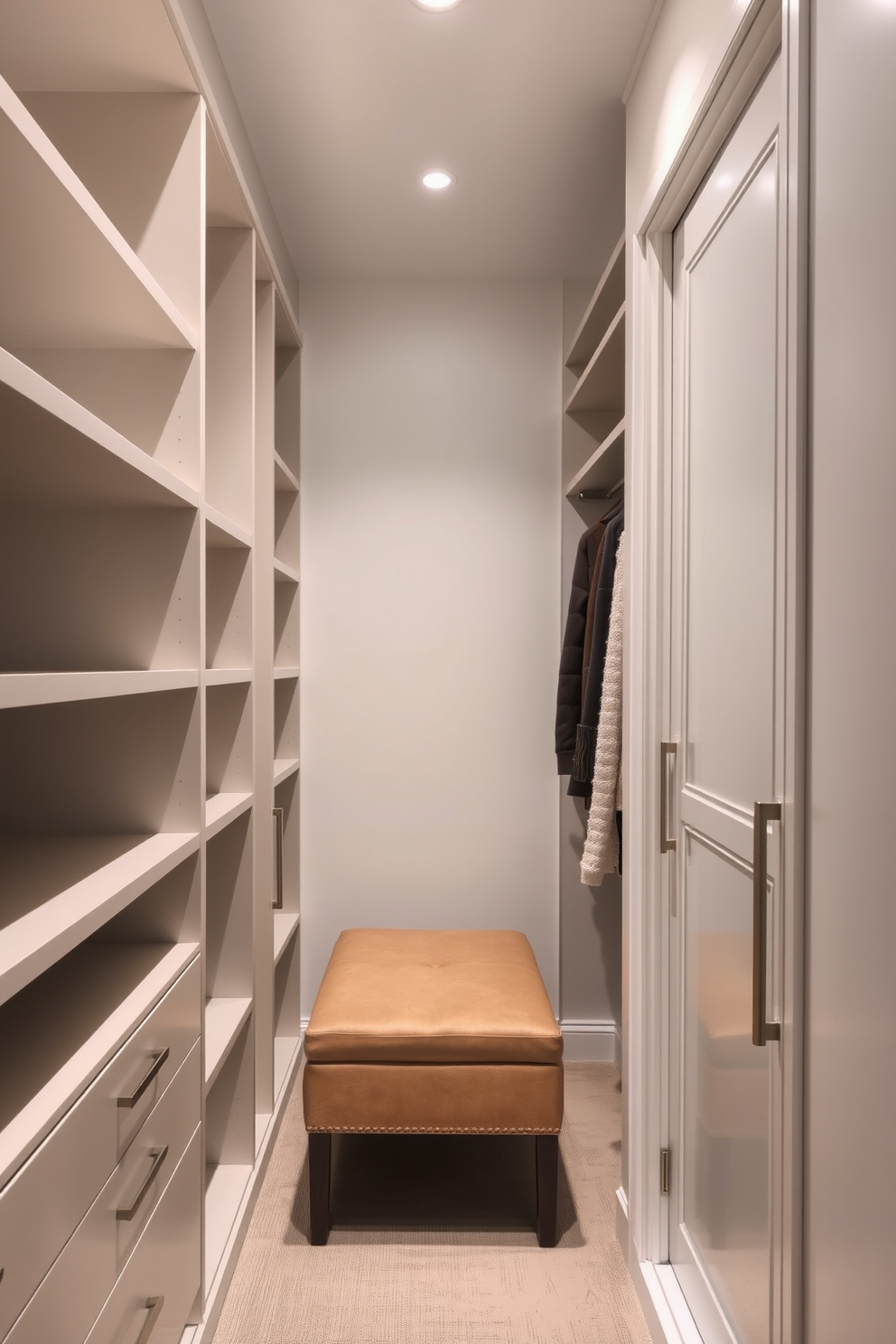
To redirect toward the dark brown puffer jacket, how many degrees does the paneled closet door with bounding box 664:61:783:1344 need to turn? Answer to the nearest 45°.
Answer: approximately 90° to its right

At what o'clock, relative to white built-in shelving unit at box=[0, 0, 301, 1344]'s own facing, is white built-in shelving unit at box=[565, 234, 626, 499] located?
white built-in shelving unit at box=[565, 234, 626, 499] is roughly at 11 o'clock from white built-in shelving unit at box=[0, 0, 301, 1344].

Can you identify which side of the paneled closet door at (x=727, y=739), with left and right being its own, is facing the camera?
left

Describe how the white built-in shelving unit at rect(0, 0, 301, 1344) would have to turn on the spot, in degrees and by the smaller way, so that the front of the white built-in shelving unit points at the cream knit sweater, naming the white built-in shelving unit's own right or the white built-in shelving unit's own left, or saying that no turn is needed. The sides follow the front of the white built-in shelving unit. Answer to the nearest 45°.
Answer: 0° — it already faces it

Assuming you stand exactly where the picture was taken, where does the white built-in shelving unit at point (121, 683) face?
facing to the right of the viewer

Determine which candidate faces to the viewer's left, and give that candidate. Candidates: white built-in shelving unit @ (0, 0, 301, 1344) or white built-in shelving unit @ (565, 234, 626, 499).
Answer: white built-in shelving unit @ (565, 234, 626, 499)

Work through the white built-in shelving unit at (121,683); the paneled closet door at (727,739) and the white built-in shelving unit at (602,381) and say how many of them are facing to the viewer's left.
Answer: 2

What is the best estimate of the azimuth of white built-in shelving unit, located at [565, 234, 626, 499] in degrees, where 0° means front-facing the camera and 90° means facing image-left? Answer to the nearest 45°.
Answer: approximately 90°

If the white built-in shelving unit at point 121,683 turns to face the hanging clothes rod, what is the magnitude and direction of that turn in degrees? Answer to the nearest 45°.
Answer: approximately 45° to its left

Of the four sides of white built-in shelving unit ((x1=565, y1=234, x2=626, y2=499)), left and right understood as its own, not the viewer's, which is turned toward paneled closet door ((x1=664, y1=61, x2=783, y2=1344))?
left
